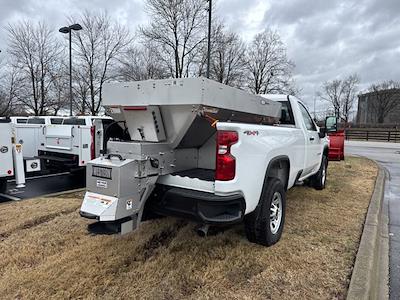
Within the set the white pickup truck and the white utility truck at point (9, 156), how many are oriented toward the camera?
0

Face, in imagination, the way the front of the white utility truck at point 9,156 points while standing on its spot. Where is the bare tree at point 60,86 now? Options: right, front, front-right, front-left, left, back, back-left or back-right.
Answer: front-right

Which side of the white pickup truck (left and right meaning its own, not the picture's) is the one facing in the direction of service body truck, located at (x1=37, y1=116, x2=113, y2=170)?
left

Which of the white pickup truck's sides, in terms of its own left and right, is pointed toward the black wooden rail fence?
front

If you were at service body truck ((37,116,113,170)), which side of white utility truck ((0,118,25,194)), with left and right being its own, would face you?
right

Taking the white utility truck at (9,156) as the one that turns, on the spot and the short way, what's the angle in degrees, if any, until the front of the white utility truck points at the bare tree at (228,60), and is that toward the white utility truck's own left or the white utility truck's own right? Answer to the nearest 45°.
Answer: approximately 90° to the white utility truck's own right

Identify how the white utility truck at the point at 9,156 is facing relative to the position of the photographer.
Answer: facing away from the viewer and to the left of the viewer

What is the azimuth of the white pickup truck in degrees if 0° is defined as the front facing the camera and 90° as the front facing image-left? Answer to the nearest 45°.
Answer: approximately 225°

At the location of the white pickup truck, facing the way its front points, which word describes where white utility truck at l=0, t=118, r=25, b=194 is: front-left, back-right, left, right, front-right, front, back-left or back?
left

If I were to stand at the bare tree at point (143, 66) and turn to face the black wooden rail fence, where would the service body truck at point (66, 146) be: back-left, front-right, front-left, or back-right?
front-right
